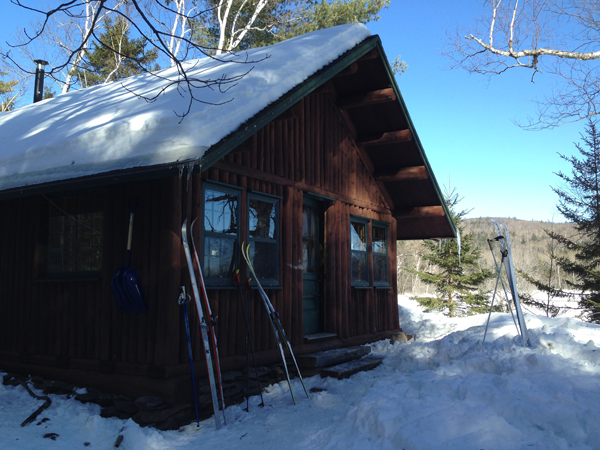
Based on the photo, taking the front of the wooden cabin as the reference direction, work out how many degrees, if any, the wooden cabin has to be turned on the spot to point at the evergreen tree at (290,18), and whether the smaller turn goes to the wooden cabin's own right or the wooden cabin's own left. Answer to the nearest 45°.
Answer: approximately 135° to the wooden cabin's own left

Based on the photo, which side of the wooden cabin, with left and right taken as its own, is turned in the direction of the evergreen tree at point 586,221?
left

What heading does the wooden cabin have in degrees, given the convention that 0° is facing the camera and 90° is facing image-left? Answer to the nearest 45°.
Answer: approximately 315°

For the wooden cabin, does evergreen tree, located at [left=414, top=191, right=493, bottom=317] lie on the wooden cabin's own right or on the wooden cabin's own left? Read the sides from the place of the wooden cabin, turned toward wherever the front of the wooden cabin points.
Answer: on the wooden cabin's own left

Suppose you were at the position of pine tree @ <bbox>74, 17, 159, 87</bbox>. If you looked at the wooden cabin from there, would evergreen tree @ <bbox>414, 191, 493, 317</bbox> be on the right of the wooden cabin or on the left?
left

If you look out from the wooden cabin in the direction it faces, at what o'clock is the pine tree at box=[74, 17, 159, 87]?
The pine tree is roughly at 7 o'clock from the wooden cabin.

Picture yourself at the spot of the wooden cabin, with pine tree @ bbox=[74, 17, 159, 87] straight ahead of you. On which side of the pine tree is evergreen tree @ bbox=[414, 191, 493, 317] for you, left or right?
right
